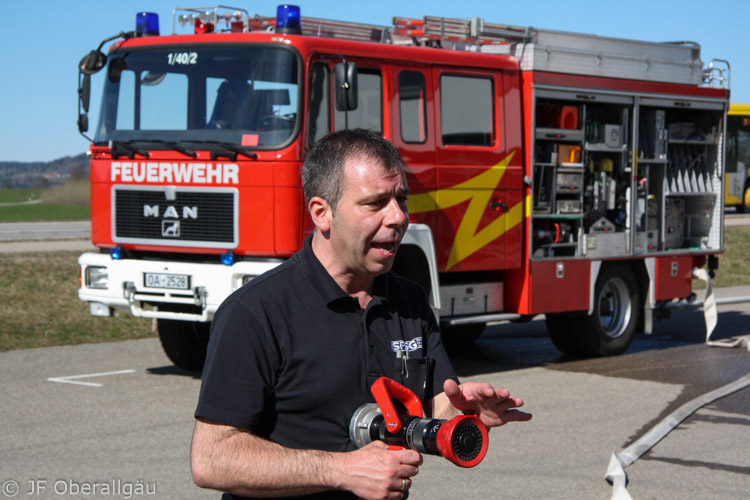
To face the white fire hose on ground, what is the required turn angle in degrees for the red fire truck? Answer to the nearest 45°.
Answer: approximately 90° to its left

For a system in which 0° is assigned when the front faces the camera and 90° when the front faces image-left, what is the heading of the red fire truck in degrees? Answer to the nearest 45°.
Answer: approximately 45°

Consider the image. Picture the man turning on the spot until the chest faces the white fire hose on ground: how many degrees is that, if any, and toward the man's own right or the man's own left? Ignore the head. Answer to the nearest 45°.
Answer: approximately 90° to the man's own left

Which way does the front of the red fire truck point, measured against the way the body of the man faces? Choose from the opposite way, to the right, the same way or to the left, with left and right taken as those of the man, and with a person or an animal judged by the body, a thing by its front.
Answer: to the right

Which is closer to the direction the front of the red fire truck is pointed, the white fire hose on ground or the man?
the man

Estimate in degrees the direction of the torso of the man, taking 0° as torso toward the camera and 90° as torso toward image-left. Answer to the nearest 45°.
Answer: approximately 315°

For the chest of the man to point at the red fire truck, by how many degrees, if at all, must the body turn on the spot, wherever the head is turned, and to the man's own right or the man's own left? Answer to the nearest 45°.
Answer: approximately 135° to the man's own left

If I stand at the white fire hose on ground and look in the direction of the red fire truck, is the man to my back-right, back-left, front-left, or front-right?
back-left
